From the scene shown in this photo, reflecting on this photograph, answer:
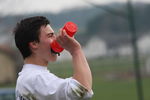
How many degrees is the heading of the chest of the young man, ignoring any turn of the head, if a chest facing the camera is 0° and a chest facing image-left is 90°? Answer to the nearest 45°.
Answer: approximately 270°

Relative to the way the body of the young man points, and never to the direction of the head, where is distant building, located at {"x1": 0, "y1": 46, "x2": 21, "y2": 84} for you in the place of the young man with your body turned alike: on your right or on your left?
on your left

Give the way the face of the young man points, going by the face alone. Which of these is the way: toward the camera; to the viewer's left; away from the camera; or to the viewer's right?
to the viewer's right
